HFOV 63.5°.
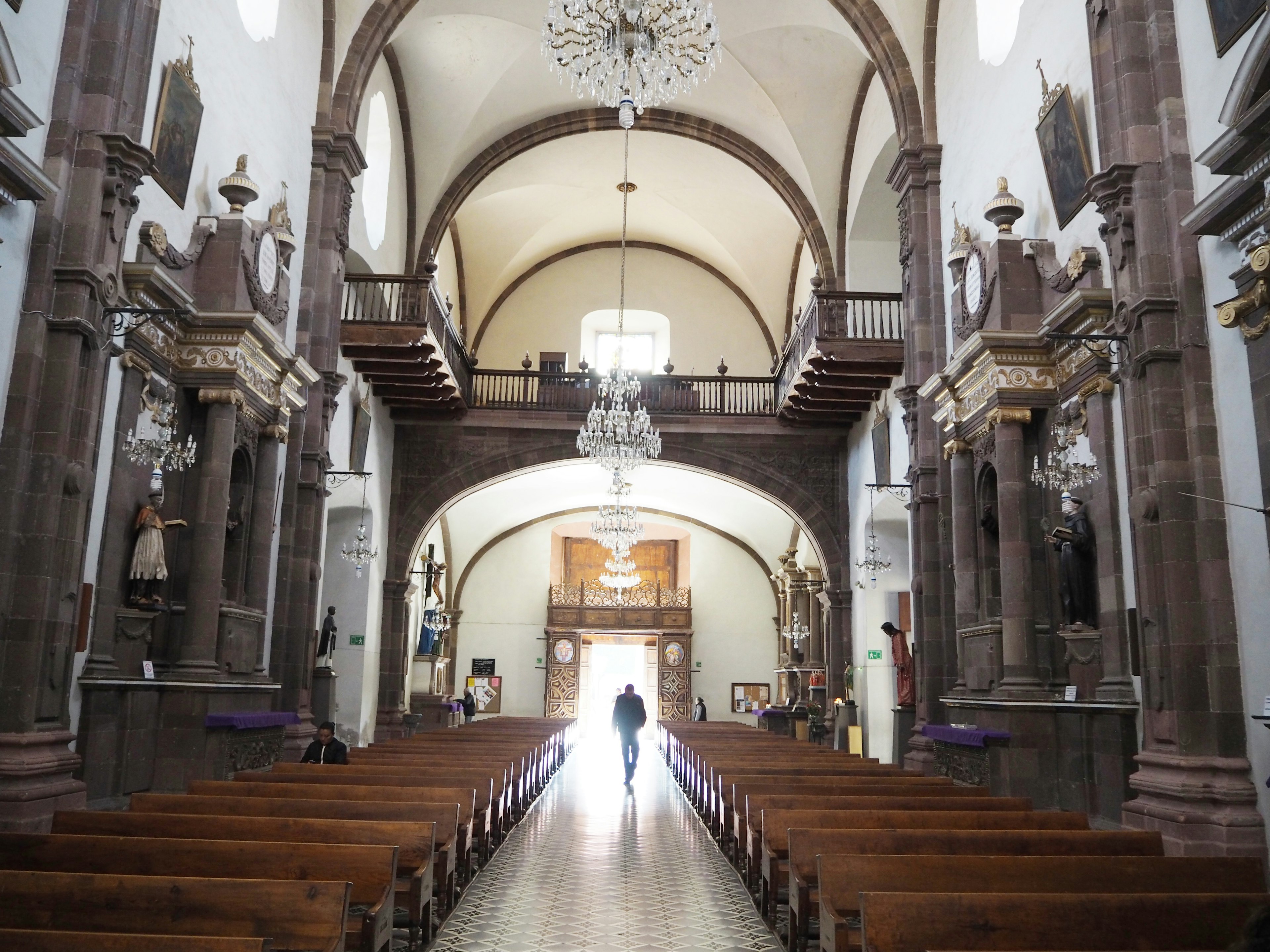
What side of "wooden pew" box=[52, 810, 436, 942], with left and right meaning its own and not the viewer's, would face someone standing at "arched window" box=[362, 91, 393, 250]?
back

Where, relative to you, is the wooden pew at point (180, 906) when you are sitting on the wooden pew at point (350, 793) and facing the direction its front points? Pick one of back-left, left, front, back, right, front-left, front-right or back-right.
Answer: front

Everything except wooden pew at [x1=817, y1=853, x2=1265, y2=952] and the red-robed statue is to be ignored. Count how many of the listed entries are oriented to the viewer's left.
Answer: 1

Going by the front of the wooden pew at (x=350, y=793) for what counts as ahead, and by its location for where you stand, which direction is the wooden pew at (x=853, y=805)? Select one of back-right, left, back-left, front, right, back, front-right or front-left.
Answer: left

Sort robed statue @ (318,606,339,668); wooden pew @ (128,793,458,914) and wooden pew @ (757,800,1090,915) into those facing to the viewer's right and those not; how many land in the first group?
1

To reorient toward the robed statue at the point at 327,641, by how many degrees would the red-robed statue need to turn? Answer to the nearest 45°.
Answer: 0° — it already faces it

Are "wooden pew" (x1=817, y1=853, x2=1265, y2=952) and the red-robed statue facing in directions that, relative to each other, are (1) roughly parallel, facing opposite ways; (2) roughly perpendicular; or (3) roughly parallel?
roughly perpendicular

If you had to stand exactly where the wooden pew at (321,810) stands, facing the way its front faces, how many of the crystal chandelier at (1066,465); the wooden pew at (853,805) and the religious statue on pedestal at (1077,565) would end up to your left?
3

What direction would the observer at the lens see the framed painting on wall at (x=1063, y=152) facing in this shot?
facing to the left of the viewer

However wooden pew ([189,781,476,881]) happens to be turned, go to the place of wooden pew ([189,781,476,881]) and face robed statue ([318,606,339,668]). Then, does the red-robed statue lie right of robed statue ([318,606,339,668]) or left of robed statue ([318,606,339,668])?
right

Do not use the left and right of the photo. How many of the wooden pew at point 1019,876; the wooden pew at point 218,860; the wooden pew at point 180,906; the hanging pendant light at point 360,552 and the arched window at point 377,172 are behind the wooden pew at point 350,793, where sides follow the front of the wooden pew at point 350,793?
2

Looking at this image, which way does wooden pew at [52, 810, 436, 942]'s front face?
toward the camera

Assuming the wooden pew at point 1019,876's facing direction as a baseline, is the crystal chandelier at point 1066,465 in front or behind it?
behind

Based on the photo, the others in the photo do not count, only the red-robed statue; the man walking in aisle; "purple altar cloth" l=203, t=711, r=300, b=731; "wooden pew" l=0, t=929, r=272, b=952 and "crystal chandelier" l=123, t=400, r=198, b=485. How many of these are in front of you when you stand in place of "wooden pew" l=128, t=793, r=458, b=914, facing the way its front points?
1

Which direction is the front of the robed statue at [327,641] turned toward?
to the viewer's right

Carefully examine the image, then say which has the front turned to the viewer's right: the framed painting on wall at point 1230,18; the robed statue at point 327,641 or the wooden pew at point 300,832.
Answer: the robed statue

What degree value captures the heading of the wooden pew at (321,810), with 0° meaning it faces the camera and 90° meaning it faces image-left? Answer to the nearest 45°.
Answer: approximately 0°
